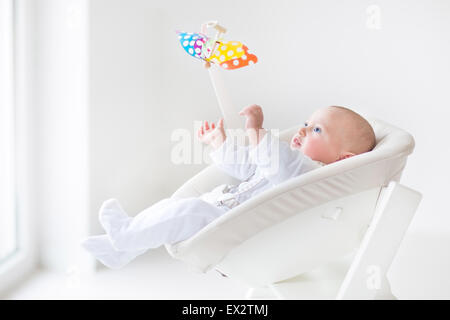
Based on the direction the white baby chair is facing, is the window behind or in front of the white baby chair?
in front

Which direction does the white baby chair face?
to the viewer's left
